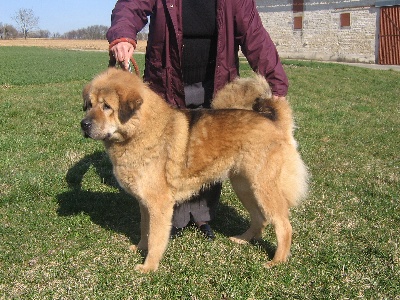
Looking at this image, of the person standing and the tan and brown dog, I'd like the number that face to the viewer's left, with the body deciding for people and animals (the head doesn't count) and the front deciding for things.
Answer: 1

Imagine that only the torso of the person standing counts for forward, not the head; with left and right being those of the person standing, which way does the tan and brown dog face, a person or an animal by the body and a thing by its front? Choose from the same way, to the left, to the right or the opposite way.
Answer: to the right

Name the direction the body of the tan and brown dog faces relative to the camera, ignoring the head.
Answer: to the viewer's left

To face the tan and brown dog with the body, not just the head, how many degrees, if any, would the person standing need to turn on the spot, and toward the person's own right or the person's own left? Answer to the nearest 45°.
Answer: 0° — they already face it

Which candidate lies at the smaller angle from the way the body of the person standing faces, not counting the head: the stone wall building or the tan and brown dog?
the tan and brown dog

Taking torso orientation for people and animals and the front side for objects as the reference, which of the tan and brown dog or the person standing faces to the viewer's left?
the tan and brown dog

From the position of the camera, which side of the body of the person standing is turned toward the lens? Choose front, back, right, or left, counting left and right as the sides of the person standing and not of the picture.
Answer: front

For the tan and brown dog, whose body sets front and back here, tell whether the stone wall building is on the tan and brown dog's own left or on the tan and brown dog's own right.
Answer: on the tan and brown dog's own right

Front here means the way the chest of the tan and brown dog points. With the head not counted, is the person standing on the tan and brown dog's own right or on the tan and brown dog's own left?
on the tan and brown dog's own right

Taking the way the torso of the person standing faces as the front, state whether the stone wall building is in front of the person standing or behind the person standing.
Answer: behind
